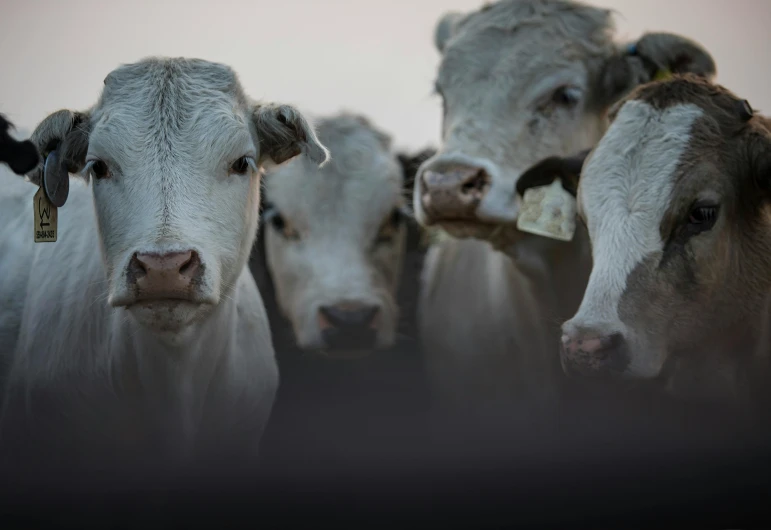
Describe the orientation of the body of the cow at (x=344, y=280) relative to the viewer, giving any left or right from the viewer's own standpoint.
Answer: facing the viewer

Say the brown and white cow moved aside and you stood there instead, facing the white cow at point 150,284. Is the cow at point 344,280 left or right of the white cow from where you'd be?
right

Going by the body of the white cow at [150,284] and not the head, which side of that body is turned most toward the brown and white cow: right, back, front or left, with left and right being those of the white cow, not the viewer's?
left

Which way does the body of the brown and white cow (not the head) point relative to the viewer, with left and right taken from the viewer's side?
facing the viewer and to the left of the viewer

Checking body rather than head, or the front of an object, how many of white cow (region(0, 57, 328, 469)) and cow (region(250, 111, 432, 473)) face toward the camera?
2

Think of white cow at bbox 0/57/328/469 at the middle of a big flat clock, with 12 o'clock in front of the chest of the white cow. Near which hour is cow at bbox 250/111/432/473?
The cow is roughly at 7 o'clock from the white cow.

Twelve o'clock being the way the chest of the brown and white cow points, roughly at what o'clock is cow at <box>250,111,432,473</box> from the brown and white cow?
The cow is roughly at 3 o'clock from the brown and white cow.

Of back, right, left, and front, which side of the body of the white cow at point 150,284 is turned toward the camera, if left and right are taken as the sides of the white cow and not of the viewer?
front

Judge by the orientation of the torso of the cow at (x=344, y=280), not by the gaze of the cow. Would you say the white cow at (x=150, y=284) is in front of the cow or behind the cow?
in front

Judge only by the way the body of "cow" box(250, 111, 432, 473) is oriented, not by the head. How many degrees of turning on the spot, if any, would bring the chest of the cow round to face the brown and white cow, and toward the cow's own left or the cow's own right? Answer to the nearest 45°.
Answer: approximately 45° to the cow's own left
